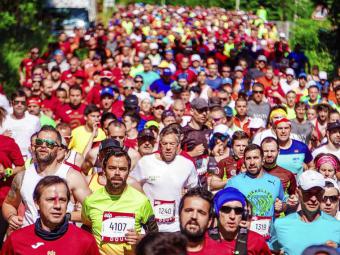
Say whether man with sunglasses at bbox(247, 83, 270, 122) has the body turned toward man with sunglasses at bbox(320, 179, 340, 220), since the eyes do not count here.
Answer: yes

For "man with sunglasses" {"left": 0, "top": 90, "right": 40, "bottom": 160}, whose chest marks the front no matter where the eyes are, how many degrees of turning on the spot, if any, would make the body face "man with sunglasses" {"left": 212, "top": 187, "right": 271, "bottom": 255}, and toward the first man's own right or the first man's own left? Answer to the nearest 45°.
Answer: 0° — they already face them

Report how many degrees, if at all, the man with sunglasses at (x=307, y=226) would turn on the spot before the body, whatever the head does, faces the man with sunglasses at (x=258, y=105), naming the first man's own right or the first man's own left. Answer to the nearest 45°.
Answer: approximately 180°

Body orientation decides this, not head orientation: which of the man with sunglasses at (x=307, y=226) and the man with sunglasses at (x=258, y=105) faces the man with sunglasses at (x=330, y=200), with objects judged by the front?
the man with sunglasses at (x=258, y=105)

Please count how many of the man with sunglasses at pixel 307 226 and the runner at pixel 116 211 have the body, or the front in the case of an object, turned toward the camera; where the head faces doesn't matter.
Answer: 2
